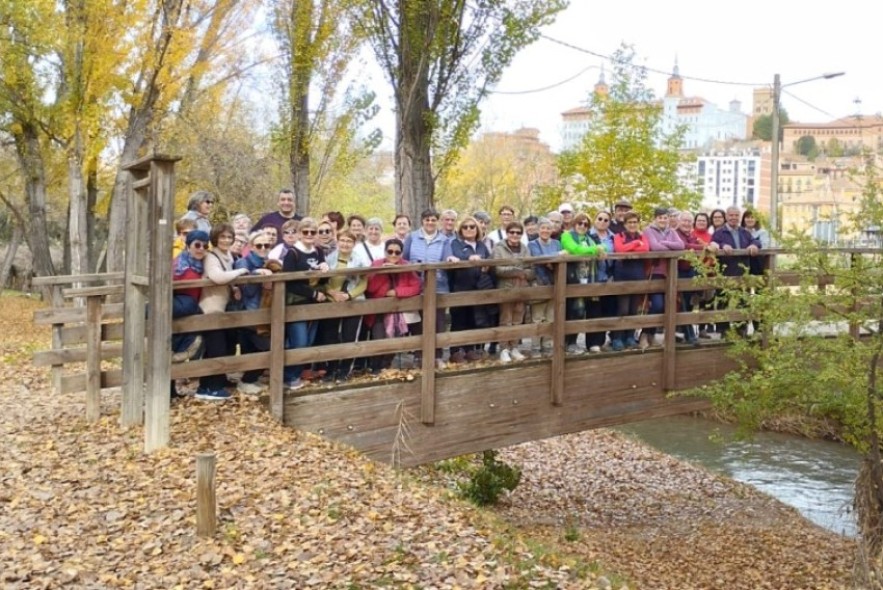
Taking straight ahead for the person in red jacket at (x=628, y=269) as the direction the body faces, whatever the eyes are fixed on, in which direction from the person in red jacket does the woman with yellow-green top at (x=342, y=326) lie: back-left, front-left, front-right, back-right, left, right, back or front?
front-right

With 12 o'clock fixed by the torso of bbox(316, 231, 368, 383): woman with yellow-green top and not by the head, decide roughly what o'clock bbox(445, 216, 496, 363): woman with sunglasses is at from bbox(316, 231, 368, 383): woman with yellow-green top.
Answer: bbox(445, 216, 496, 363): woman with sunglasses is roughly at 8 o'clock from bbox(316, 231, 368, 383): woman with yellow-green top.

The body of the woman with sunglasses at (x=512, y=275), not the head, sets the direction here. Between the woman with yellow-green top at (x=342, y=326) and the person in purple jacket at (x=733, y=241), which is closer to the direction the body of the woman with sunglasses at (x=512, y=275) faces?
the woman with yellow-green top

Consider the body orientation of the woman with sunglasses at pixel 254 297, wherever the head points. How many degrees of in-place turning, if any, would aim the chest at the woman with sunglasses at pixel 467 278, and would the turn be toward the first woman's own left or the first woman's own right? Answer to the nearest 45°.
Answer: approximately 90° to the first woman's own left

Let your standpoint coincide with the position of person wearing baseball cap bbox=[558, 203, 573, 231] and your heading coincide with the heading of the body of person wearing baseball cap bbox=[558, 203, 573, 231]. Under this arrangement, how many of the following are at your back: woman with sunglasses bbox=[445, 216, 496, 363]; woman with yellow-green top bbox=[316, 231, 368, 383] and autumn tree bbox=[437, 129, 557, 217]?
1

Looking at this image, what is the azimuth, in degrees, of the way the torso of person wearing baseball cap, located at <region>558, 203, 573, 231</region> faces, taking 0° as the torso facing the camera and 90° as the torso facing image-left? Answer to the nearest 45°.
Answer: approximately 0°

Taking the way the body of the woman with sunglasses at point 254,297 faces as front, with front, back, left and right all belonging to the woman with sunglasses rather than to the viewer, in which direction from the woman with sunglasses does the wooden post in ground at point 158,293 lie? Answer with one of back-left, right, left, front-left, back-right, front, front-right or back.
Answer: right

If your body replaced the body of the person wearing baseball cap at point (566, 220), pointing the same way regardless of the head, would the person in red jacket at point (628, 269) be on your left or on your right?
on your left

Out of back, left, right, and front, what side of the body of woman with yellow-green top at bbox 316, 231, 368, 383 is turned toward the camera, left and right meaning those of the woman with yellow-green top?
front

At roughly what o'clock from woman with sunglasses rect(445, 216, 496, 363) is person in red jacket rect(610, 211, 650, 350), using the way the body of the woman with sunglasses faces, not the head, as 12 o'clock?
The person in red jacket is roughly at 8 o'clock from the woman with sunglasses.

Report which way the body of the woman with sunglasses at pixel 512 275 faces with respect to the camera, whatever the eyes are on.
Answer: toward the camera

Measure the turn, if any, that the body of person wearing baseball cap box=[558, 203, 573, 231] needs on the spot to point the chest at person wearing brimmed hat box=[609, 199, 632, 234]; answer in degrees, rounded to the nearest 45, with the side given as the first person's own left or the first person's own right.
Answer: approximately 135° to the first person's own left

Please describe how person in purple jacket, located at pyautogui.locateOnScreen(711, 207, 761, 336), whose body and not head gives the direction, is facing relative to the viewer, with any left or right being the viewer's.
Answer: facing the viewer
